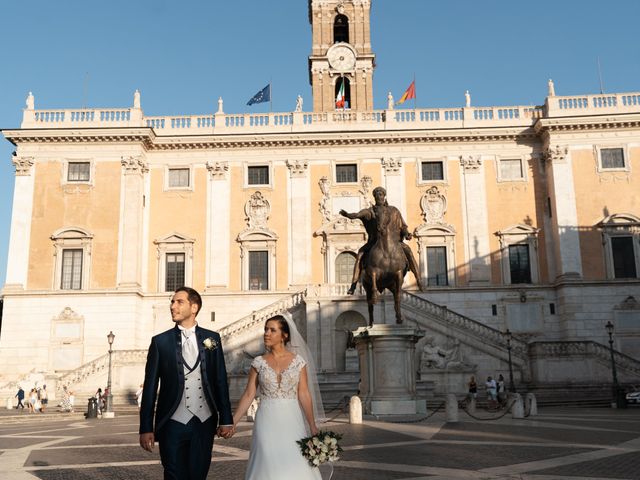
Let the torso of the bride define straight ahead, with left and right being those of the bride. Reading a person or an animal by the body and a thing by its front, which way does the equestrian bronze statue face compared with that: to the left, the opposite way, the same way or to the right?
the same way

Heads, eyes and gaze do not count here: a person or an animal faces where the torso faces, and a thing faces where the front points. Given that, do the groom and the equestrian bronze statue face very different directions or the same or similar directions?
same or similar directions

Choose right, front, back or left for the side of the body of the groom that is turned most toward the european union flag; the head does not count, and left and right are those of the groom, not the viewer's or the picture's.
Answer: back

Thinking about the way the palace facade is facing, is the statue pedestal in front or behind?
in front

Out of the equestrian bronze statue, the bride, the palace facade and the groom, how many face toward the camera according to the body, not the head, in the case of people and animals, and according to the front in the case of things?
4

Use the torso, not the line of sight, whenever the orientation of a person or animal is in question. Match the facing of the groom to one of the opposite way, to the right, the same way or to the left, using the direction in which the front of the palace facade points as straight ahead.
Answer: the same way

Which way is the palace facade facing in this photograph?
toward the camera

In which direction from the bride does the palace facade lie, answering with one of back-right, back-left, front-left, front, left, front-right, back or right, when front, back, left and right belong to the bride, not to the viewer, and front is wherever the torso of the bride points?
back

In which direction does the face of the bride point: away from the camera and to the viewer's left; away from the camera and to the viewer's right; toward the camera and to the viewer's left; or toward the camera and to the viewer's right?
toward the camera and to the viewer's left

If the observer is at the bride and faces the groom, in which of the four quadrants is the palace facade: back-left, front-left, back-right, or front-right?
back-right

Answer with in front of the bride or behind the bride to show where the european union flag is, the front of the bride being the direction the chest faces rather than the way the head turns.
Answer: behind

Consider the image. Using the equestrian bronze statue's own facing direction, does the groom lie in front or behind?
in front

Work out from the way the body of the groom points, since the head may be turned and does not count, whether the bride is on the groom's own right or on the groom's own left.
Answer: on the groom's own left

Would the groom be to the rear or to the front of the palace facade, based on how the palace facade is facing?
to the front

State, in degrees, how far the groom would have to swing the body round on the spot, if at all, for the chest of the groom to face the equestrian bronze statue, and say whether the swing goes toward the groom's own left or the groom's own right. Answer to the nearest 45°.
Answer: approximately 135° to the groom's own left

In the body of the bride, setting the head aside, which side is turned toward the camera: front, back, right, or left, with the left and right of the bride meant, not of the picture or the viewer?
front

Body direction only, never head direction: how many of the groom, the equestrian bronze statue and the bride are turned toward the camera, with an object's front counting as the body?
3

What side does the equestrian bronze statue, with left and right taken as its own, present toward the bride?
front

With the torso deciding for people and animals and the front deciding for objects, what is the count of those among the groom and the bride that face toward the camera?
2

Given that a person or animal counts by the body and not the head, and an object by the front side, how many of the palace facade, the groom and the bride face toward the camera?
3
